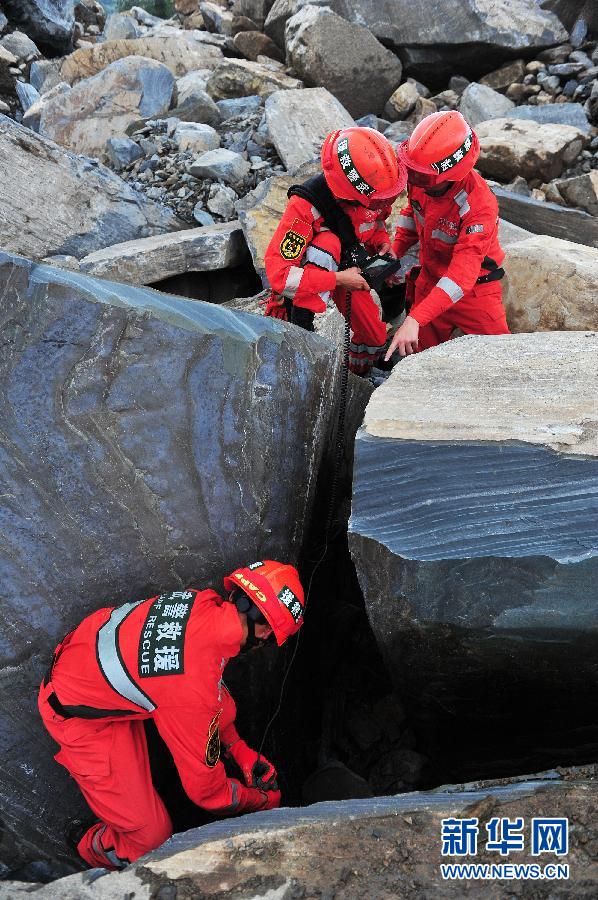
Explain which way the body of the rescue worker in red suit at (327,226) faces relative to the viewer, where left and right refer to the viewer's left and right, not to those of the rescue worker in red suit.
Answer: facing the viewer and to the right of the viewer

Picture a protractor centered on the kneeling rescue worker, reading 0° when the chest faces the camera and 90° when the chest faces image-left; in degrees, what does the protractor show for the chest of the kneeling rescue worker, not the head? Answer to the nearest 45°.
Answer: approximately 270°

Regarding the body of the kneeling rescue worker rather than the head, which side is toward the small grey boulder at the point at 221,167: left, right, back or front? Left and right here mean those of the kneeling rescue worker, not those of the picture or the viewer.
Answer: left

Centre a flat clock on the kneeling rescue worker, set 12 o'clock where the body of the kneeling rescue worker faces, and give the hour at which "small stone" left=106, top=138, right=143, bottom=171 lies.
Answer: The small stone is roughly at 9 o'clock from the kneeling rescue worker.

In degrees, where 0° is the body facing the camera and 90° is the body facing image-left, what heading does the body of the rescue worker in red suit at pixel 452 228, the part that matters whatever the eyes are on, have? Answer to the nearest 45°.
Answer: approximately 45°

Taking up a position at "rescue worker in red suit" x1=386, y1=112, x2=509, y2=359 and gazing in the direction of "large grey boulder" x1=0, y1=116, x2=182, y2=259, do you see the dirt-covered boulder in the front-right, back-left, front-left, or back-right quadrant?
back-left

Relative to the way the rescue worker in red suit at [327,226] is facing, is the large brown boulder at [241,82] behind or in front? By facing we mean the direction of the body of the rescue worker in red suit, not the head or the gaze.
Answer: behind

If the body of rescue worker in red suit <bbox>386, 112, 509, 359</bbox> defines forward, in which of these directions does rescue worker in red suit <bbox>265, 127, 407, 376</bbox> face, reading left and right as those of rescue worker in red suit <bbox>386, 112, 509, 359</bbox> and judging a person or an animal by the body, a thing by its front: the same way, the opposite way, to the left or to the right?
to the left

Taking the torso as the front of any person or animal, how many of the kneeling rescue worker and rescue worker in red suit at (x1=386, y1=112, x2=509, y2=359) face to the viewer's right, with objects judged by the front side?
1

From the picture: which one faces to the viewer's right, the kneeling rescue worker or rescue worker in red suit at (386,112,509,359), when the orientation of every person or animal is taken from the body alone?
the kneeling rescue worker

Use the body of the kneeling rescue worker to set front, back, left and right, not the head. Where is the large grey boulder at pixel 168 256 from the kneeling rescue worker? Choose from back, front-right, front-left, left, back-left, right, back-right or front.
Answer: left

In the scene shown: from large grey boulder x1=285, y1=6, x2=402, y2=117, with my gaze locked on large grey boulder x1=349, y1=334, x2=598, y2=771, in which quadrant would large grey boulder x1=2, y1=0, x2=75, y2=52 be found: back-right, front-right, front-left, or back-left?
back-right
